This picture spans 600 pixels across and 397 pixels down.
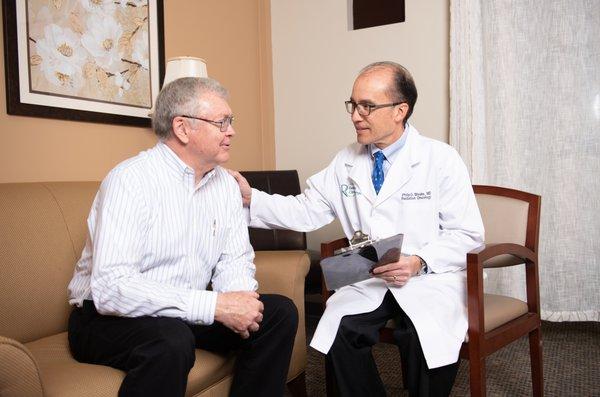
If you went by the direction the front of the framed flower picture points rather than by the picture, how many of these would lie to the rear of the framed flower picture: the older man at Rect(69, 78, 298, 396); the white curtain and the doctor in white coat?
0

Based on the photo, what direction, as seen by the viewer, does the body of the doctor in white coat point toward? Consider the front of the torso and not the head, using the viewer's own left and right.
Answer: facing the viewer and to the left of the viewer

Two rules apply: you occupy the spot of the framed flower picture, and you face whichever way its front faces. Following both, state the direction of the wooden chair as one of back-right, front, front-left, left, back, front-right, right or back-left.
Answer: front

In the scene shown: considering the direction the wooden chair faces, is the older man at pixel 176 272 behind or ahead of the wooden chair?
ahead

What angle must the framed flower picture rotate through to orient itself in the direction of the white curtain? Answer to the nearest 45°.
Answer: approximately 45° to its left

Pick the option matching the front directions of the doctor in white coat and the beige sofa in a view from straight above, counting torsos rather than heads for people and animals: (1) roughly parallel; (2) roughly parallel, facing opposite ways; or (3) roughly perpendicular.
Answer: roughly perpendicular

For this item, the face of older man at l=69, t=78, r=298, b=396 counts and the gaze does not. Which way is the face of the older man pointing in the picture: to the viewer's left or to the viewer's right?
to the viewer's right

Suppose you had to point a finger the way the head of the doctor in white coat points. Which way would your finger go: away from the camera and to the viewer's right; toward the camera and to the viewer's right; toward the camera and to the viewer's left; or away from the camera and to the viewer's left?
toward the camera and to the viewer's left

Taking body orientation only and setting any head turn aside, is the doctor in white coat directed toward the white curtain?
no

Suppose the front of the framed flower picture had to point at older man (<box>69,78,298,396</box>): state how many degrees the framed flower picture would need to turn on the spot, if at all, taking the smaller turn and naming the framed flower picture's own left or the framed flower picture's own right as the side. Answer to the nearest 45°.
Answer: approximately 45° to the framed flower picture's own right

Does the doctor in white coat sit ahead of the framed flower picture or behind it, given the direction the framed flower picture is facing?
ahead
